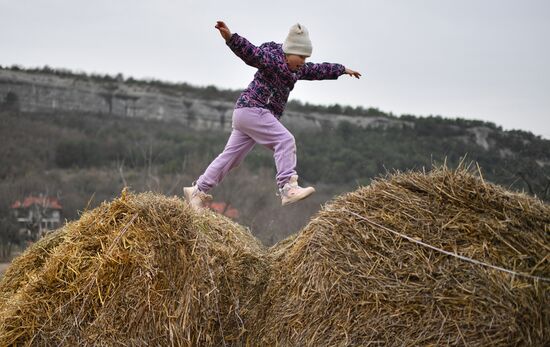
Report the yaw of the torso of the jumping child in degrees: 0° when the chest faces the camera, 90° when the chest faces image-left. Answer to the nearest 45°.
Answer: approximately 270°

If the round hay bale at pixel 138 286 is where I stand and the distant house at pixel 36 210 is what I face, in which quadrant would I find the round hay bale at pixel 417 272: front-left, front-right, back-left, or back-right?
back-right

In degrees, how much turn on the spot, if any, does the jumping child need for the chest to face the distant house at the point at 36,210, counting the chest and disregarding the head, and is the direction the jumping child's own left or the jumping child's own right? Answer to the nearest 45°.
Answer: approximately 135° to the jumping child's own left

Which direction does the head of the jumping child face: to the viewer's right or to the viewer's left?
to the viewer's right
